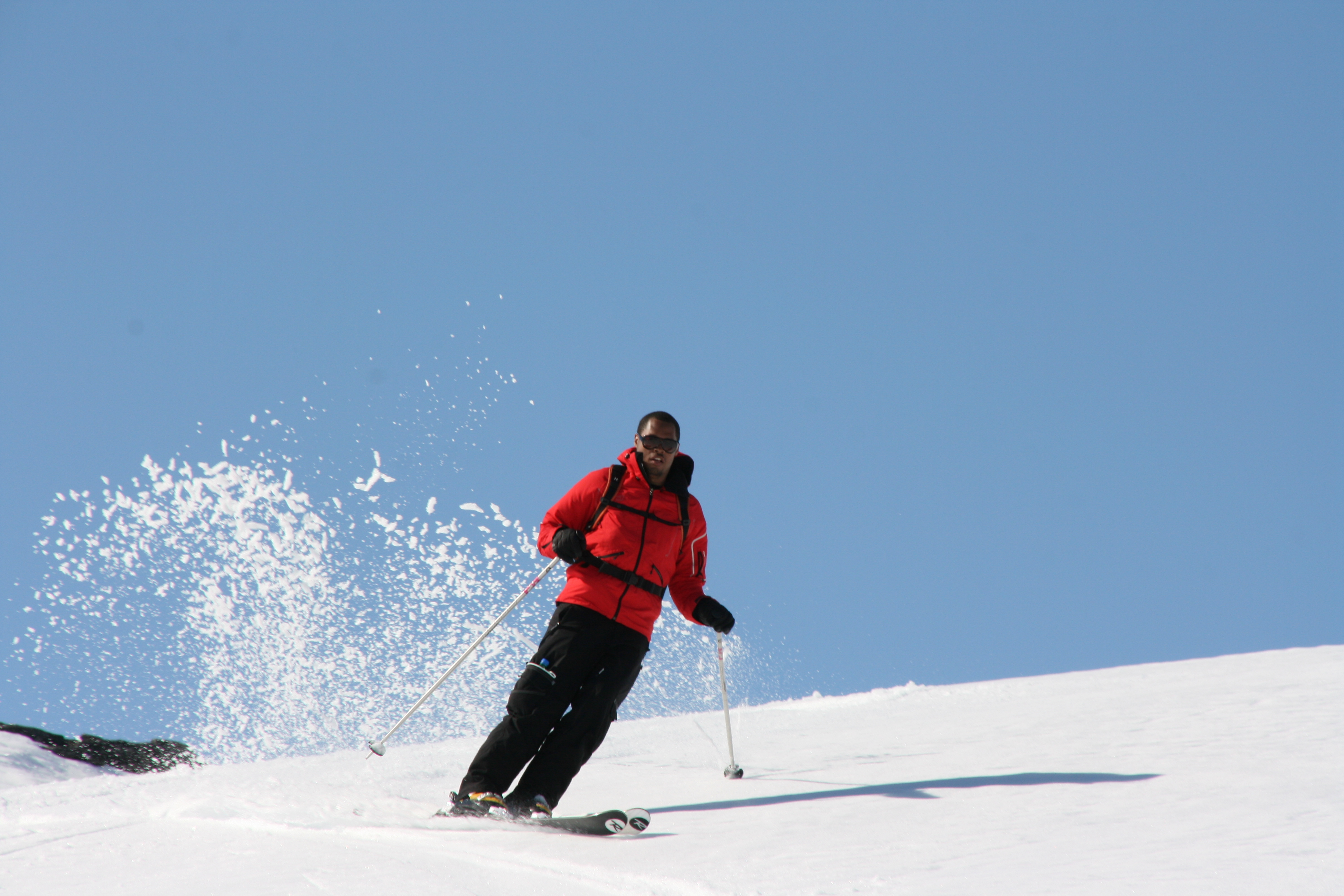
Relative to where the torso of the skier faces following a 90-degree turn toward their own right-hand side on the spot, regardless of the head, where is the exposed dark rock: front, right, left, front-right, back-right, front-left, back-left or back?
front-right

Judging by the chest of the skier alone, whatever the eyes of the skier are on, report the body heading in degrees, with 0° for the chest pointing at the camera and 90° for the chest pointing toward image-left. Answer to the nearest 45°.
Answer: approximately 0°
